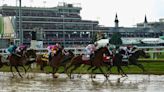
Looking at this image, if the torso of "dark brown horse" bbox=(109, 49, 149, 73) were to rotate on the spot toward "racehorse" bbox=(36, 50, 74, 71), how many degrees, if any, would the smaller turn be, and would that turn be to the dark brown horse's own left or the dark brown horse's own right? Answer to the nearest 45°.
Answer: approximately 180°

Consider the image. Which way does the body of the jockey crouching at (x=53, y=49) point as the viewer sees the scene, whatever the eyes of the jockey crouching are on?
to the viewer's right

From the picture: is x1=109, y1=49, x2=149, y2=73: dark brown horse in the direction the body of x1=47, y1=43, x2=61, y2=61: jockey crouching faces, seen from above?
yes

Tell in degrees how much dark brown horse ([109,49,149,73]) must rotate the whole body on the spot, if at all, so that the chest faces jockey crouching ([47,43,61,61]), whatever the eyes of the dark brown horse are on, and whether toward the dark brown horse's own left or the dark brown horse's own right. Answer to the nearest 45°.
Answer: approximately 180°

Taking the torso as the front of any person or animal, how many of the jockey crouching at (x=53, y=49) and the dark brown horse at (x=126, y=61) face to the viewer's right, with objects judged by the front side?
2
